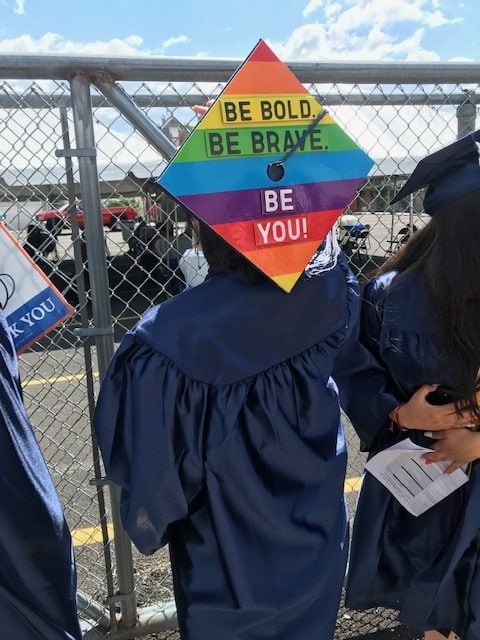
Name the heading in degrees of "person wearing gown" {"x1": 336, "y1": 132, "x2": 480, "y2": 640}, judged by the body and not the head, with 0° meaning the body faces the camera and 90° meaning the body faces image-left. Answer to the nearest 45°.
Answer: approximately 180°

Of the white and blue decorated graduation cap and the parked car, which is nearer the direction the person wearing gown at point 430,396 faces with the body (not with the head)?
the parked car

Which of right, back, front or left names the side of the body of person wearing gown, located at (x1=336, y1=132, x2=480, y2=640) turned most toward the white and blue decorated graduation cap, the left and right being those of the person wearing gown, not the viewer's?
left

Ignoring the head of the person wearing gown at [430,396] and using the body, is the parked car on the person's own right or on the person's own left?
on the person's own left
